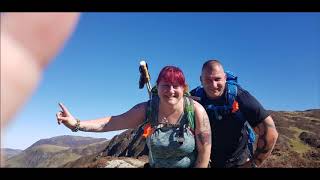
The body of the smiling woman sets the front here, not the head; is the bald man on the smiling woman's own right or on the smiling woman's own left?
on the smiling woman's own left

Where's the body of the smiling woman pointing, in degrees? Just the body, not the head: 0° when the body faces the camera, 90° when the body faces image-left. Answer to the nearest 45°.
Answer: approximately 0°
